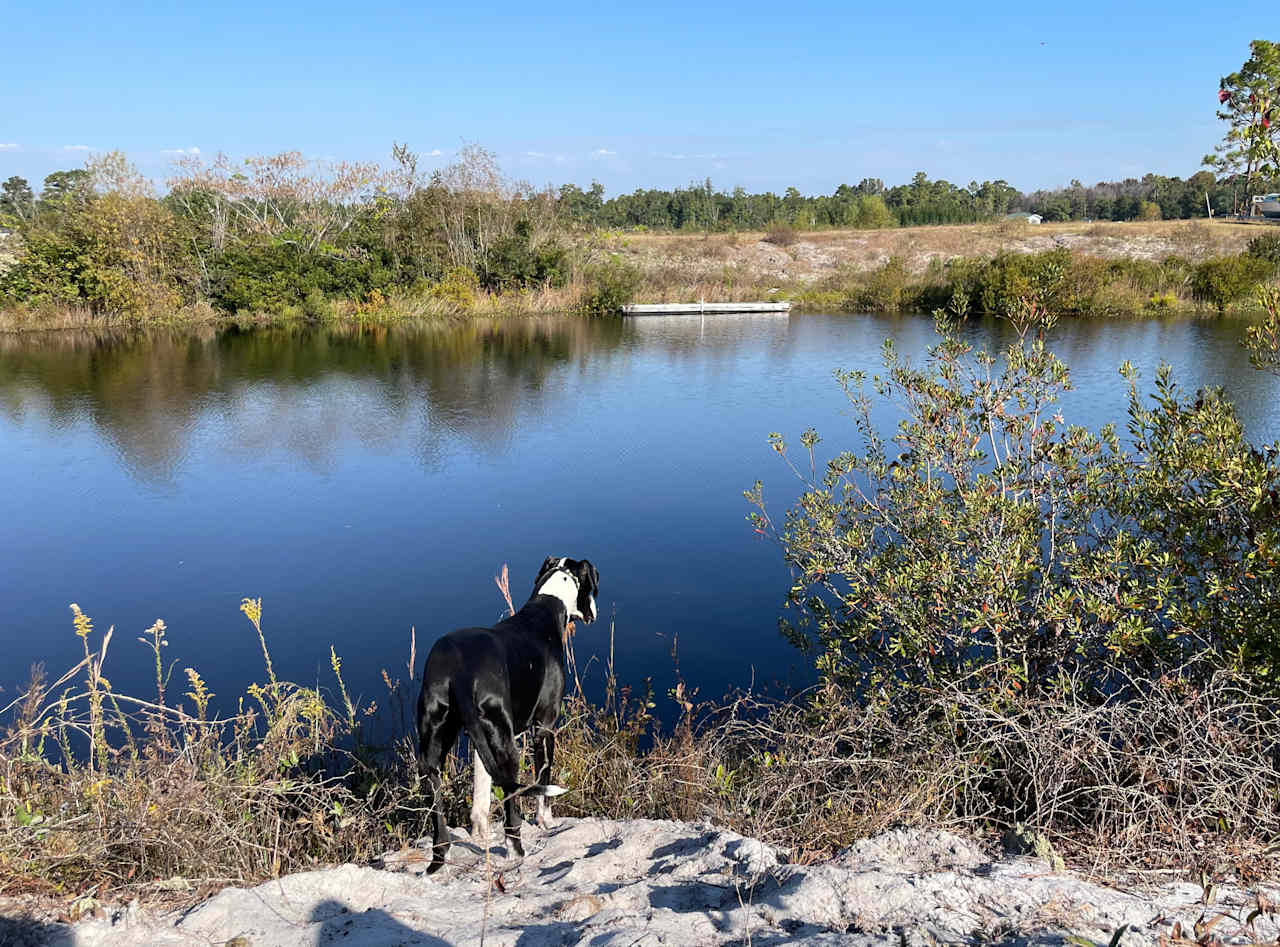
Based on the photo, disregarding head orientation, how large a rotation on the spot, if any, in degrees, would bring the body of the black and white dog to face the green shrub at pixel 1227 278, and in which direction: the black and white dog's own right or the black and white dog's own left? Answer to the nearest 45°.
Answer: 0° — it already faces it

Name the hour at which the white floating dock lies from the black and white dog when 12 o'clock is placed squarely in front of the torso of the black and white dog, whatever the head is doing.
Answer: The white floating dock is roughly at 11 o'clock from the black and white dog.

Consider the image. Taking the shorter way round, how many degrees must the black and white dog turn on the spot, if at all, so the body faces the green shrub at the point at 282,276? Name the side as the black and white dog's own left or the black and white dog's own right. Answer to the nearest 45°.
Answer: approximately 45° to the black and white dog's own left

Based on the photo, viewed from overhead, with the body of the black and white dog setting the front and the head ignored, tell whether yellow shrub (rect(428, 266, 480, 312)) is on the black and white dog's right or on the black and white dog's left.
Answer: on the black and white dog's left

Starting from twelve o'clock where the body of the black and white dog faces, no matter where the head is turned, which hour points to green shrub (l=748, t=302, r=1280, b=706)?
The green shrub is roughly at 1 o'clock from the black and white dog.

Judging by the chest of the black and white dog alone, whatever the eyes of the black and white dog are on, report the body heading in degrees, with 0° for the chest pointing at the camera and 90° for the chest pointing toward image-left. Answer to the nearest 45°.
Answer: approximately 225°
